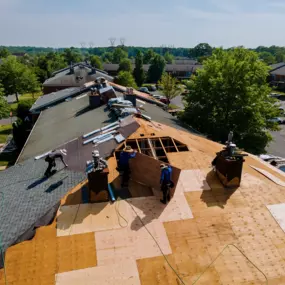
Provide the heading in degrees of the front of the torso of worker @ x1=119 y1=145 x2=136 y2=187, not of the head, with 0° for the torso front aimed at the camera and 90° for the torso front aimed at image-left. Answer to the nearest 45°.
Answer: approximately 225°

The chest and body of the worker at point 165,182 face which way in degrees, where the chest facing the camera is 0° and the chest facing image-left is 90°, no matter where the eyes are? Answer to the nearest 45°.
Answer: approximately 135°

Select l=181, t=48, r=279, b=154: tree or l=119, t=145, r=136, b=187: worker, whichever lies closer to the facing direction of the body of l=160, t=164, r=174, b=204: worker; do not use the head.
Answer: the worker

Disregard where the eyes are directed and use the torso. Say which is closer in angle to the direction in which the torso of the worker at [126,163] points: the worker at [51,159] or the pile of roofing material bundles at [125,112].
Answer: the pile of roofing material bundles

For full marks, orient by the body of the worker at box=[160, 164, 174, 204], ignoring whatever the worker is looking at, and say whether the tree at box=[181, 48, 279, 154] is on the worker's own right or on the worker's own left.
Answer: on the worker's own right
